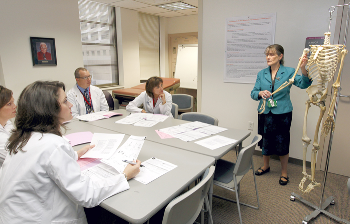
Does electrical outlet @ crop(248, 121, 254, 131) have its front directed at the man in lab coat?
no

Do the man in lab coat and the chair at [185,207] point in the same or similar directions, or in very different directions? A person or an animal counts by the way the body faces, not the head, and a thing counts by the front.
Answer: very different directions

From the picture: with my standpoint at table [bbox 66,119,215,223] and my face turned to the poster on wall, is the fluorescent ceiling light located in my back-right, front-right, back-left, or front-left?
front-left

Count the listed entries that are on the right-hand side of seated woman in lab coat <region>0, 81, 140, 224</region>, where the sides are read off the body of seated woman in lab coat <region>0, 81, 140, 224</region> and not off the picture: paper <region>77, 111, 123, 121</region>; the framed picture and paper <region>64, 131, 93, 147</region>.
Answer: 0

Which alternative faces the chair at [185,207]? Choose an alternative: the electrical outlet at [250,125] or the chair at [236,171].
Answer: the electrical outlet

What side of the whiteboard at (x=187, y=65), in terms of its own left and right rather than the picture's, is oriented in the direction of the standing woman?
front

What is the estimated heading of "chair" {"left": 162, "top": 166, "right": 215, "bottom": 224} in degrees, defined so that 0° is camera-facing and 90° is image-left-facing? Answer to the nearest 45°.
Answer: approximately 135°

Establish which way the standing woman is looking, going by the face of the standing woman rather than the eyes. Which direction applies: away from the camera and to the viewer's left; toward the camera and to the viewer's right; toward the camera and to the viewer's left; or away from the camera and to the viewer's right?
toward the camera and to the viewer's left

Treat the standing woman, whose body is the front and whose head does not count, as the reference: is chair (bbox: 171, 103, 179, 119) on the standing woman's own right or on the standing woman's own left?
on the standing woman's own right

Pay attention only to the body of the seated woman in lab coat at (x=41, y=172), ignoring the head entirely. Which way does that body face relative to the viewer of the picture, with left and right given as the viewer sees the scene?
facing away from the viewer and to the right of the viewer

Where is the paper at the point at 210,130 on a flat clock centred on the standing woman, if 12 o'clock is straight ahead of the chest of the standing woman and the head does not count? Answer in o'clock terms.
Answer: The paper is roughly at 12 o'clock from the standing woman.

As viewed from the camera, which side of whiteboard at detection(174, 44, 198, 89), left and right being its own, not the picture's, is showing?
front

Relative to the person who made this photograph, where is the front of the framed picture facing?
facing the viewer

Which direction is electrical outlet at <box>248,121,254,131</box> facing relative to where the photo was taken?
toward the camera

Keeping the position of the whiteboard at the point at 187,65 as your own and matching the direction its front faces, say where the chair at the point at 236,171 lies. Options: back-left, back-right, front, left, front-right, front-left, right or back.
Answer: front

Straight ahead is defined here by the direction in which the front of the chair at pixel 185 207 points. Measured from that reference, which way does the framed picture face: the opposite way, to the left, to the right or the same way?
the opposite way

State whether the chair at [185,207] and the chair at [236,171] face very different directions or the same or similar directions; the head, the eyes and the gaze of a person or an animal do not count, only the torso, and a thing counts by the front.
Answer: same or similar directions

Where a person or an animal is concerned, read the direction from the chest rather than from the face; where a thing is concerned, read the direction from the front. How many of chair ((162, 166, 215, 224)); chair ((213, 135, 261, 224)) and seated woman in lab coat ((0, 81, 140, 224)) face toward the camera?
0

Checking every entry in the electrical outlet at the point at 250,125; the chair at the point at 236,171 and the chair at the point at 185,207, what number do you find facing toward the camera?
1
